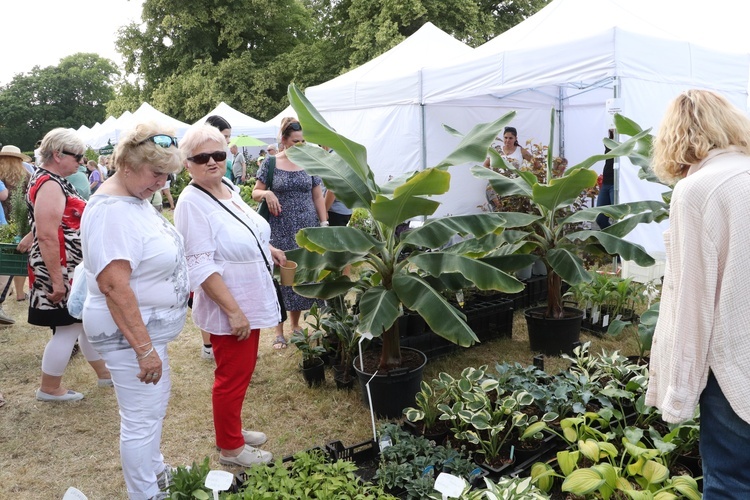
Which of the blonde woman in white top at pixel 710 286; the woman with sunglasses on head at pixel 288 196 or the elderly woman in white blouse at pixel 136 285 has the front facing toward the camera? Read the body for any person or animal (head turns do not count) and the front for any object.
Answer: the woman with sunglasses on head

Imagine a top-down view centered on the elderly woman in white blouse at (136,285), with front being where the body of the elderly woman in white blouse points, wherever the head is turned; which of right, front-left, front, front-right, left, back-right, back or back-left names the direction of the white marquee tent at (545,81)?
front-left

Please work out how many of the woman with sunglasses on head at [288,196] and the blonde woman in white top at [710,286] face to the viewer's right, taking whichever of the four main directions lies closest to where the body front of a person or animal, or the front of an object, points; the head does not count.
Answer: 0

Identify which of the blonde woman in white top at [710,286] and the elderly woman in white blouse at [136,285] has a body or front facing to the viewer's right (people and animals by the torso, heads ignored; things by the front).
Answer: the elderly woman in white blouse

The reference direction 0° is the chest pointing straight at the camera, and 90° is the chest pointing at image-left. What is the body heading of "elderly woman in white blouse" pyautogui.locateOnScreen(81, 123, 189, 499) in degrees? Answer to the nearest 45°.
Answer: approximately 270°

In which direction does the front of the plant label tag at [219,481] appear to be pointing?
toward the camera

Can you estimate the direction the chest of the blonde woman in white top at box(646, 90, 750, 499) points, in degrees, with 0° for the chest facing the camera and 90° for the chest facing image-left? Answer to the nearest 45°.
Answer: approximately 135°

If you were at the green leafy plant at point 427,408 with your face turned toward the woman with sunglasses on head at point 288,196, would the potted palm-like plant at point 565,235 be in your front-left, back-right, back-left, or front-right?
front-right

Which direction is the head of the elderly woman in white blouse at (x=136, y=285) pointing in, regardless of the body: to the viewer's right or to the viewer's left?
to the viewer's right

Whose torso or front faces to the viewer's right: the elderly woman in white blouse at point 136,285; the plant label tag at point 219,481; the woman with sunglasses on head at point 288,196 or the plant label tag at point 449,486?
the elderly woman in white blouse

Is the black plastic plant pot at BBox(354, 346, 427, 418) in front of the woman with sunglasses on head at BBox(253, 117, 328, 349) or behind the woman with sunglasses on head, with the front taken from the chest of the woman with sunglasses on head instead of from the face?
in front

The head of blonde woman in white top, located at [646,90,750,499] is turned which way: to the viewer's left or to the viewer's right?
to the viewer's left

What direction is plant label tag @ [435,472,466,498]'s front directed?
toward the camera

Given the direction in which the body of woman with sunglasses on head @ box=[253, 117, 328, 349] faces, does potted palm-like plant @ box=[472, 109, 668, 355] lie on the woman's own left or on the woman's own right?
on the woman's own left
